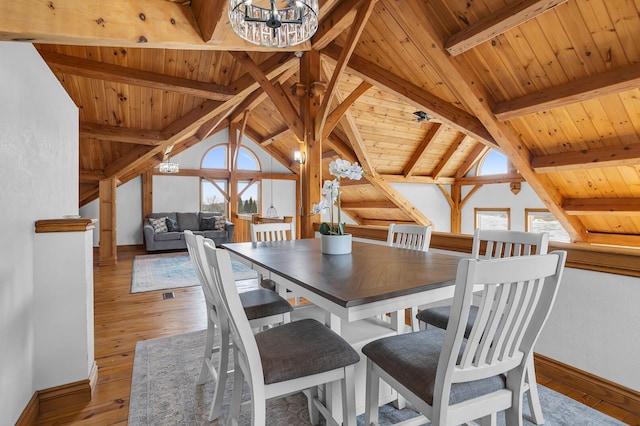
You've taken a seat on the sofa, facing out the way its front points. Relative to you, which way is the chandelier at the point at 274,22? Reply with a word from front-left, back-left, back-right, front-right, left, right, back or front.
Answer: front

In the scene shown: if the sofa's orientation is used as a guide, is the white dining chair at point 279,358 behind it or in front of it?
in front

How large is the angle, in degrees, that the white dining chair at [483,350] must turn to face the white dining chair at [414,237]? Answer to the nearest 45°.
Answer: approximately 45° to its right

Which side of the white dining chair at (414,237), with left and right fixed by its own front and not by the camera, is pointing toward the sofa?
right

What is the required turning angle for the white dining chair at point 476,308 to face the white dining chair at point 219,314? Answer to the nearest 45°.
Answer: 0° — it already faces it

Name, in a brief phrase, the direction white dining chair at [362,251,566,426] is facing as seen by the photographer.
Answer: facing away from the viewer and to the left of the viewer

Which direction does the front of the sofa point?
toward the camera

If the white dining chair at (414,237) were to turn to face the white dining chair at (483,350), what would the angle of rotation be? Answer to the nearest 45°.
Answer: approximately 45° to its left

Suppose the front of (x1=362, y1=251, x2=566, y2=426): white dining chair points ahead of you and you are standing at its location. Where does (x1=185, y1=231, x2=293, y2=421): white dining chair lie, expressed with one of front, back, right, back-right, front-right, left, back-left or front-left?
front-left

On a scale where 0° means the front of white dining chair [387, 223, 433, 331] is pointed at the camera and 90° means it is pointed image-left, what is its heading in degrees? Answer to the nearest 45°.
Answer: approximately 45°

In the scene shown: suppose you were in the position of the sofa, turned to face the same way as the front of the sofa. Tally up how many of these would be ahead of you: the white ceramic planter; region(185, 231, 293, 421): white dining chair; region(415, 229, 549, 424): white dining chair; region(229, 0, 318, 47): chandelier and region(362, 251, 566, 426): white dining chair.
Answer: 5

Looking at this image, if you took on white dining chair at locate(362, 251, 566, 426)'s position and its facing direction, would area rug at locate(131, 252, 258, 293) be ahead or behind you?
ahead

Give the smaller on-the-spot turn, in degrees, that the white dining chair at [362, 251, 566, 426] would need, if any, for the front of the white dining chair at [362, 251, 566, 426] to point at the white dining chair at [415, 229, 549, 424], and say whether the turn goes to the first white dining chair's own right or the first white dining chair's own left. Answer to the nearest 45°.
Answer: approximately 45° to the first white dining chair's own right

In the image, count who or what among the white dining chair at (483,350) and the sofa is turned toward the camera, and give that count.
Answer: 1

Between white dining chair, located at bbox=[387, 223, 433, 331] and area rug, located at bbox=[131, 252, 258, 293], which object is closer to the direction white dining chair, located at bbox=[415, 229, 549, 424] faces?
the area rug

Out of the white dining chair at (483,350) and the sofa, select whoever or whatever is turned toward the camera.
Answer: the sofa

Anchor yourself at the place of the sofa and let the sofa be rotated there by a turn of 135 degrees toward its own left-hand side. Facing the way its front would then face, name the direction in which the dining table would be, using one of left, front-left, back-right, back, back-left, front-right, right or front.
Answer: back-right
